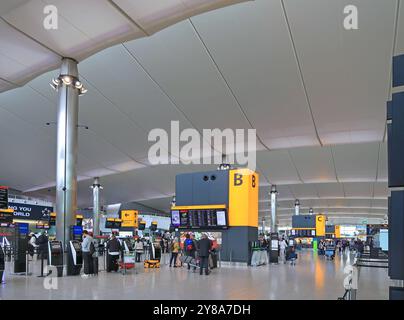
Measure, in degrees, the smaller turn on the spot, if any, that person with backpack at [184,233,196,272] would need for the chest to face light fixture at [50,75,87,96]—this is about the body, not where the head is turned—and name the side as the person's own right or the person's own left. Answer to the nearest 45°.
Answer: approximately 135° to the person's own left

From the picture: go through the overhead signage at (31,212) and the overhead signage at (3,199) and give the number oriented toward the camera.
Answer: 2

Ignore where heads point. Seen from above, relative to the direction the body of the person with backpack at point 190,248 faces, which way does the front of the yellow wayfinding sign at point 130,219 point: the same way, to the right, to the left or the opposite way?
the opposite way

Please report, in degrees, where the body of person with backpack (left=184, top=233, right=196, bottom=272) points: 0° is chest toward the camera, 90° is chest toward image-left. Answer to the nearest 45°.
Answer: approximately 180°

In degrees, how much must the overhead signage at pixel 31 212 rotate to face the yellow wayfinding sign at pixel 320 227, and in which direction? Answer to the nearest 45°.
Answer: approximately 90° to its left

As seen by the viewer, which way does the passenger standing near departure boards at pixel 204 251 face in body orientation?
away from the camera

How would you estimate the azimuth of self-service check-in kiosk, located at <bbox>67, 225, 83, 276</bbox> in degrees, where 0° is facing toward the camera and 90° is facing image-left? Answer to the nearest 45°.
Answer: approximately 315°
